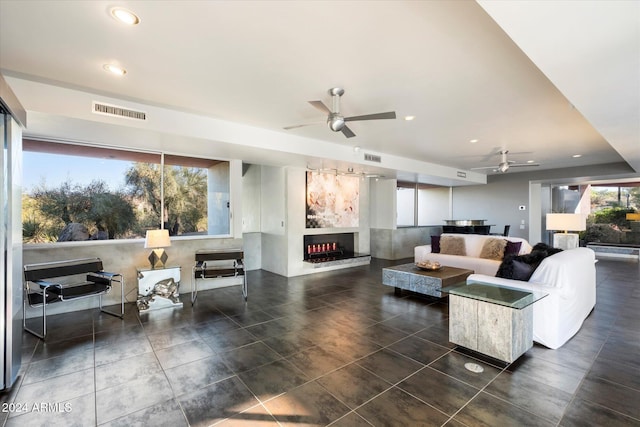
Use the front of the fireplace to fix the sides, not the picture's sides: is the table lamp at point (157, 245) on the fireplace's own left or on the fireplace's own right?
on the fireplace's own right

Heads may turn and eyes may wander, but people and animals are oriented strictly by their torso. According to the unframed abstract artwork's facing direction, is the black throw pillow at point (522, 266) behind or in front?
in front

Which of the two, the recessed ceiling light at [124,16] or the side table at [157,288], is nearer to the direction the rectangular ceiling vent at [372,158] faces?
the recessed ceiling light

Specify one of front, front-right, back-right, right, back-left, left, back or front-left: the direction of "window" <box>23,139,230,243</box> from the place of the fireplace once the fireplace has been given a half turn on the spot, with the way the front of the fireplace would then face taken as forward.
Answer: left

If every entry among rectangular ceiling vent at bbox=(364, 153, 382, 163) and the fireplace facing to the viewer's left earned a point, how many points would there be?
0

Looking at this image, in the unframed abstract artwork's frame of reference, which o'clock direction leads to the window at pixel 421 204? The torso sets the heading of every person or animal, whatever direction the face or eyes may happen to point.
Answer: The window is roughly at 9 o'clock from the unframed abstract artwork.

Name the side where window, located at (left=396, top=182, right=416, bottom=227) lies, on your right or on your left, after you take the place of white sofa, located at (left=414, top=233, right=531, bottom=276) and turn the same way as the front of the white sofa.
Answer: on your right

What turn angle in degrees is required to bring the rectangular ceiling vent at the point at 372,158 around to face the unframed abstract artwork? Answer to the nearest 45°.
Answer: approximately 180°

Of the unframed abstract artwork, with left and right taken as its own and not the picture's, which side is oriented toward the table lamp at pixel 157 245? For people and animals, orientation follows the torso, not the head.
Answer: right

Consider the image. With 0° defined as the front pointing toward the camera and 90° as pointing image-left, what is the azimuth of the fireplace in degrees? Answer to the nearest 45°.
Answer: approximately 315°
